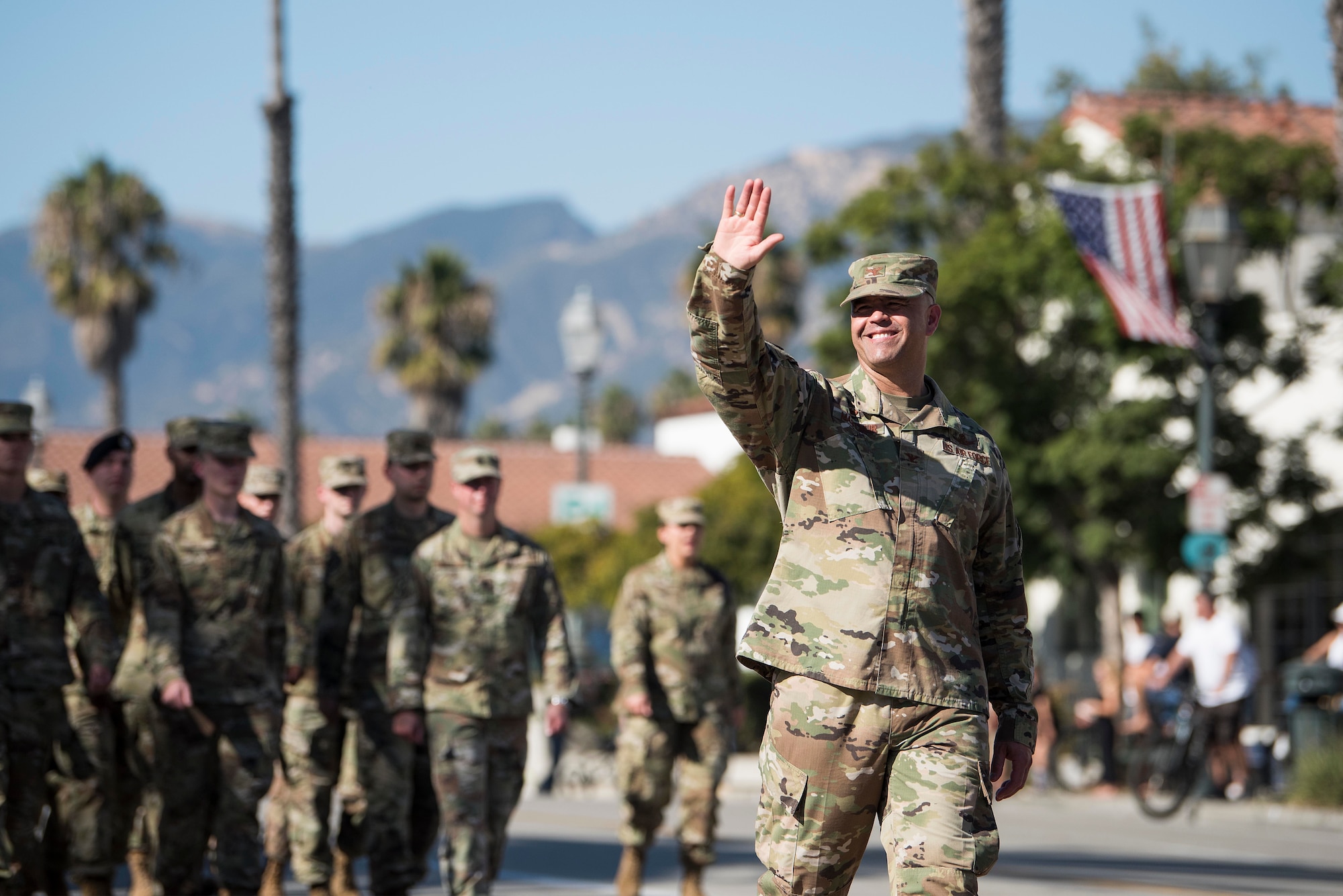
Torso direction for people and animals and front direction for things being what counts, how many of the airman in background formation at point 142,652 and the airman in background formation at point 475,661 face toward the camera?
2

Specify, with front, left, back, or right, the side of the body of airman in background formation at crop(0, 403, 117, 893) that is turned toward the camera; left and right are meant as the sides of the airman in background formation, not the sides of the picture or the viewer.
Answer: front

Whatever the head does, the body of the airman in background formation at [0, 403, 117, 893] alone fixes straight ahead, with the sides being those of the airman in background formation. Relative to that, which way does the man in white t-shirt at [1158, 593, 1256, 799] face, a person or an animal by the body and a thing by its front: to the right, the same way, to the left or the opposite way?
to the right

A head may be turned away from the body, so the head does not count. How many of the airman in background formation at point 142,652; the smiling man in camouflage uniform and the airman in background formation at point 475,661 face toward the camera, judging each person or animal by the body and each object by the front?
3

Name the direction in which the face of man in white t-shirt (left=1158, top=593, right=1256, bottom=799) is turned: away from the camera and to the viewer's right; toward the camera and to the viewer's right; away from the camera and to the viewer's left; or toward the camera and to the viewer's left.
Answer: toward the camera and to the viewer's left

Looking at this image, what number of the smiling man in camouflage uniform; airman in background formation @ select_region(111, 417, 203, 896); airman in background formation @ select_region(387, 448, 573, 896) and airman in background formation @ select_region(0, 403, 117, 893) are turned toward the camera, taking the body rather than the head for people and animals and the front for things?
4

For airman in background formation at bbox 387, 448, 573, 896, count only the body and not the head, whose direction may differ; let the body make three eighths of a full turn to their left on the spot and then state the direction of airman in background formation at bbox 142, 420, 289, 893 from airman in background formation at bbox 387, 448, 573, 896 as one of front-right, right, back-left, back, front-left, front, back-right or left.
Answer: back-left

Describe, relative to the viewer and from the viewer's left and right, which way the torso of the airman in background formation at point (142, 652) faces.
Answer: facing the viewer
